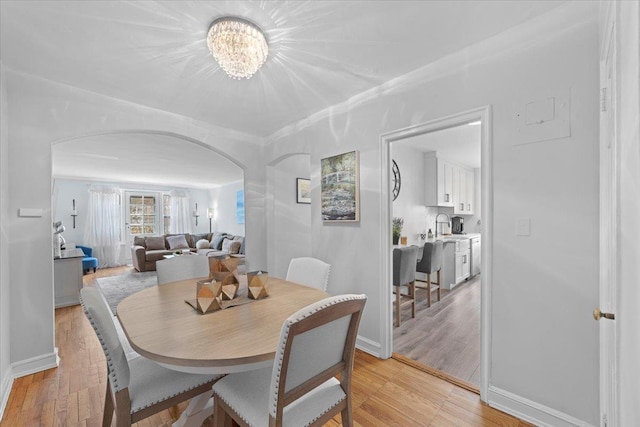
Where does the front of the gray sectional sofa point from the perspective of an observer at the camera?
facing the viewer

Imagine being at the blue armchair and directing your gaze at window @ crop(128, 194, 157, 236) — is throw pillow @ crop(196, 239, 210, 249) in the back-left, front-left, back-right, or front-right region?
front-right

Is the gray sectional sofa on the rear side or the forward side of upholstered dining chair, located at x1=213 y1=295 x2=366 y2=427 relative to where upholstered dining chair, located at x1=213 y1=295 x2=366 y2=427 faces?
on the forward side

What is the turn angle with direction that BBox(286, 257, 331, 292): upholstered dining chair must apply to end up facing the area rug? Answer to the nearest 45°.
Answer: approximately 90° to its right

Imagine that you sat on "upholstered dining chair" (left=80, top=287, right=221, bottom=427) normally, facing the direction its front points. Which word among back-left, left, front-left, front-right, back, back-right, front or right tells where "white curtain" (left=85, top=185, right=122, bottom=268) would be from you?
front-left

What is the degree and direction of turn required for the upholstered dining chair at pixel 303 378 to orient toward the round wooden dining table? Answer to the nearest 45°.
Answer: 0° — it already faces it

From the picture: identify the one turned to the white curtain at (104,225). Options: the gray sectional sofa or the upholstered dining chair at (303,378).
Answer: the upholstered dining chair

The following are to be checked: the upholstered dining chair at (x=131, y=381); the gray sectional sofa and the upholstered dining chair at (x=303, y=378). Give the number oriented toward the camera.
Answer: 1

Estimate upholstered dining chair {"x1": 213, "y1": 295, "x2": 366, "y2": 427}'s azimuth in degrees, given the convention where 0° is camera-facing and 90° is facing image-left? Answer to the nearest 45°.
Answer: approximately 135°

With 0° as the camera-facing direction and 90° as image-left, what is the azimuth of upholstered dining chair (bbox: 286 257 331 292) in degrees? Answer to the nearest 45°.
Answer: approximately 45°

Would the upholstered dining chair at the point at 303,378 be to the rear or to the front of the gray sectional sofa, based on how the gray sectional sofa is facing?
to the front

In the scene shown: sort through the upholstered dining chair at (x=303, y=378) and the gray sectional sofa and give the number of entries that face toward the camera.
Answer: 1

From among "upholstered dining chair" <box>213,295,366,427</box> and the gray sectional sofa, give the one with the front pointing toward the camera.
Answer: the gray sectional sofa

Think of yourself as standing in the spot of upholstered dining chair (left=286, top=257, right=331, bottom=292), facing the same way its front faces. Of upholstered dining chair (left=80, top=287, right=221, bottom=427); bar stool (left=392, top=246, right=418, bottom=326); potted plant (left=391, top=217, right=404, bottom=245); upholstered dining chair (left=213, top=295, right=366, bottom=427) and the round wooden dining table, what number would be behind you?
2

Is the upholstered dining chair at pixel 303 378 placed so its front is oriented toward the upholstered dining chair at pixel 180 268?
yes

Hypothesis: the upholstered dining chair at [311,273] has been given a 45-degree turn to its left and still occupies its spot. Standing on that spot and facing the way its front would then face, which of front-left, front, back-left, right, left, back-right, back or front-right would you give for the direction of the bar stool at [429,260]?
back-left

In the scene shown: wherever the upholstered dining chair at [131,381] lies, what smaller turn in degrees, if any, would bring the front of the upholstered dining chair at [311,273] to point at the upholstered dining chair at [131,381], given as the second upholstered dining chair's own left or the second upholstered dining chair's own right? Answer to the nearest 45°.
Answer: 0° — it already faces it

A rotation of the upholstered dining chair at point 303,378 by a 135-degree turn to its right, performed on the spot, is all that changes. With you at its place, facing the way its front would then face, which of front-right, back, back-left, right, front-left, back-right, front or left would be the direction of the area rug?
back-left

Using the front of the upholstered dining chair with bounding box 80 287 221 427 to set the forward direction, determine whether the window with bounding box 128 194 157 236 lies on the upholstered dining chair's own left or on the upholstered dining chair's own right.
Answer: on the upholstered dining chair's own left

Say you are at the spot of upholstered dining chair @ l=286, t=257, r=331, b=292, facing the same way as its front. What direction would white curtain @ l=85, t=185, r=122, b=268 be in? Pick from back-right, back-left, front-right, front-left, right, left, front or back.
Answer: right

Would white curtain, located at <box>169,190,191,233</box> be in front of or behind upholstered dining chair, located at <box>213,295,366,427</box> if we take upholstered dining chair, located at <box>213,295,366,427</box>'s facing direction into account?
in front

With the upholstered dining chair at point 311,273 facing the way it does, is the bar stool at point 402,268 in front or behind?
behind

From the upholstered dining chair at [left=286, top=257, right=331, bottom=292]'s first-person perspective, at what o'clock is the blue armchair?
The blue armchair is roughly at 3 o'clock from the upholstered dining chair.
